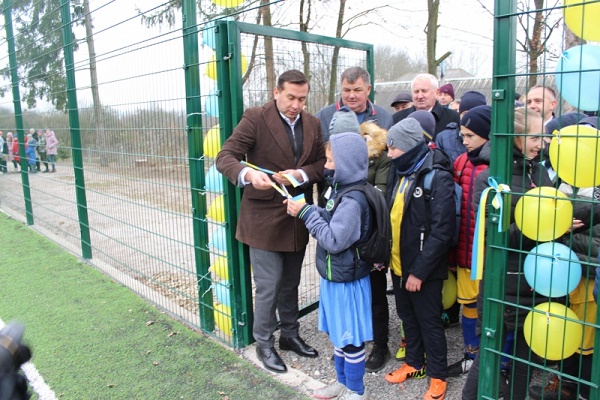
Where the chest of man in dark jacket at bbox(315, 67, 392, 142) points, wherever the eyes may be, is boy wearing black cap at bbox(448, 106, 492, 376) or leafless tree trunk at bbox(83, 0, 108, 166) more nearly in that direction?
the boy wearing black cap

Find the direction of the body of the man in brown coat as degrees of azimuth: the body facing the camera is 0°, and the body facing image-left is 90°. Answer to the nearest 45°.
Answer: approximately 315°

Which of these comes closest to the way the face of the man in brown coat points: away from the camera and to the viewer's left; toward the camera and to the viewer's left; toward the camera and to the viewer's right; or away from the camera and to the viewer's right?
toward the camera and to the viewer's right

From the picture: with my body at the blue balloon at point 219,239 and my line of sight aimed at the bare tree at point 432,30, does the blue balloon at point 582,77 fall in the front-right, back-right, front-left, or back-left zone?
back-right

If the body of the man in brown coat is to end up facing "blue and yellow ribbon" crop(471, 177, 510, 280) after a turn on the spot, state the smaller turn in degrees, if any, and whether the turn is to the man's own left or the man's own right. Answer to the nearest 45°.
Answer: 0° — they already face it

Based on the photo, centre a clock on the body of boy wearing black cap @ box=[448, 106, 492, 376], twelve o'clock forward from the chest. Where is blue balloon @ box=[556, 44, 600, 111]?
The blue balloon is roughly at 10 o'clock from the boy wearing black cap.

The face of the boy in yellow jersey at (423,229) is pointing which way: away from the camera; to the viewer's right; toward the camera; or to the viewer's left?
to the viewer's left

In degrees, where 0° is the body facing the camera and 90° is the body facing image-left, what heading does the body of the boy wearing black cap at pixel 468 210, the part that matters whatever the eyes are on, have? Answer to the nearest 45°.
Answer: approximately 45°

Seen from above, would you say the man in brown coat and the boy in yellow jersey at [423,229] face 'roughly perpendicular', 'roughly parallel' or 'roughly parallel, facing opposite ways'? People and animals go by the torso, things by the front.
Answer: roughly perpendicular

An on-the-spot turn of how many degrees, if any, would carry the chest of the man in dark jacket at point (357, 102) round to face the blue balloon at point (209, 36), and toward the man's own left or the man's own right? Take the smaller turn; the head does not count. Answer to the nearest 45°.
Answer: approximately 90° to the man's own right

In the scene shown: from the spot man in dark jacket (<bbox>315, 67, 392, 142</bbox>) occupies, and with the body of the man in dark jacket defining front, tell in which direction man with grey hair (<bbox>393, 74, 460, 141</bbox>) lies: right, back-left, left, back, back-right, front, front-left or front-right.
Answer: back-left
